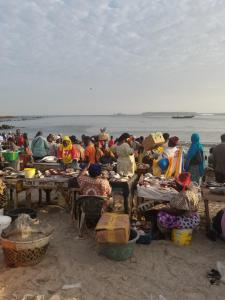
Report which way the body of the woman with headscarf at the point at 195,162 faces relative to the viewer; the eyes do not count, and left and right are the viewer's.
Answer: facing away from the viewer

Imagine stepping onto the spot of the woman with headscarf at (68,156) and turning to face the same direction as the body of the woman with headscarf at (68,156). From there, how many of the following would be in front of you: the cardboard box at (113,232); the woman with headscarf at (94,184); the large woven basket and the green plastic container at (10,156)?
3

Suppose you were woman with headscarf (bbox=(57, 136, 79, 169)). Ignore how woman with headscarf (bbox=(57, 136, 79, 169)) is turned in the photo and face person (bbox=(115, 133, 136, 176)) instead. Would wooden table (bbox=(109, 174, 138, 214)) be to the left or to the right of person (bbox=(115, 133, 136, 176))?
right

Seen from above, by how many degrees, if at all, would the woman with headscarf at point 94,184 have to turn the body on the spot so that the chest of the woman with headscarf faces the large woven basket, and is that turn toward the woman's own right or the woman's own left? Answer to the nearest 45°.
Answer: approximately 135° to the woman's own left

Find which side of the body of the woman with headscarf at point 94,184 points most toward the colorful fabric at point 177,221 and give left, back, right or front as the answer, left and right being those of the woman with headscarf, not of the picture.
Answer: right

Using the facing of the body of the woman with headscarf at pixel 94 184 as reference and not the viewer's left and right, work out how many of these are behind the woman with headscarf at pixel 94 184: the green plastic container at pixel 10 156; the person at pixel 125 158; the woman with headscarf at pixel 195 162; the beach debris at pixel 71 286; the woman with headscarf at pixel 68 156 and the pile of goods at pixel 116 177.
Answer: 1

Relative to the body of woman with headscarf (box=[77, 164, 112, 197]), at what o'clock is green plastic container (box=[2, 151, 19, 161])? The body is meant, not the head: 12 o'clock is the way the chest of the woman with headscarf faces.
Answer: The green plastic container is roughly at 11 o'clock from the woman with headscarf.

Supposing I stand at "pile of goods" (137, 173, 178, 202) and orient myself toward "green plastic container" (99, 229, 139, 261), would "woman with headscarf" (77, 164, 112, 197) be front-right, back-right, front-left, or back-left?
front-right

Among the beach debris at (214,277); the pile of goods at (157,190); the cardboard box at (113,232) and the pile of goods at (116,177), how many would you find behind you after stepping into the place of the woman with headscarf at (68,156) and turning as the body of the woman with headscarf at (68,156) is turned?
0

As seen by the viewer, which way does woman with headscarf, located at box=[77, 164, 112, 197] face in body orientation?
away from the camera

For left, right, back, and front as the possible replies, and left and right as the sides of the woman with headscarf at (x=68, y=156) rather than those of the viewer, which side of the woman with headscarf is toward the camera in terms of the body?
front

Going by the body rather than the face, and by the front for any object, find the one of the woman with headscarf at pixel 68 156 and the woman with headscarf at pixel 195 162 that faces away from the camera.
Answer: the woman with headscarf at pixel 195 162
